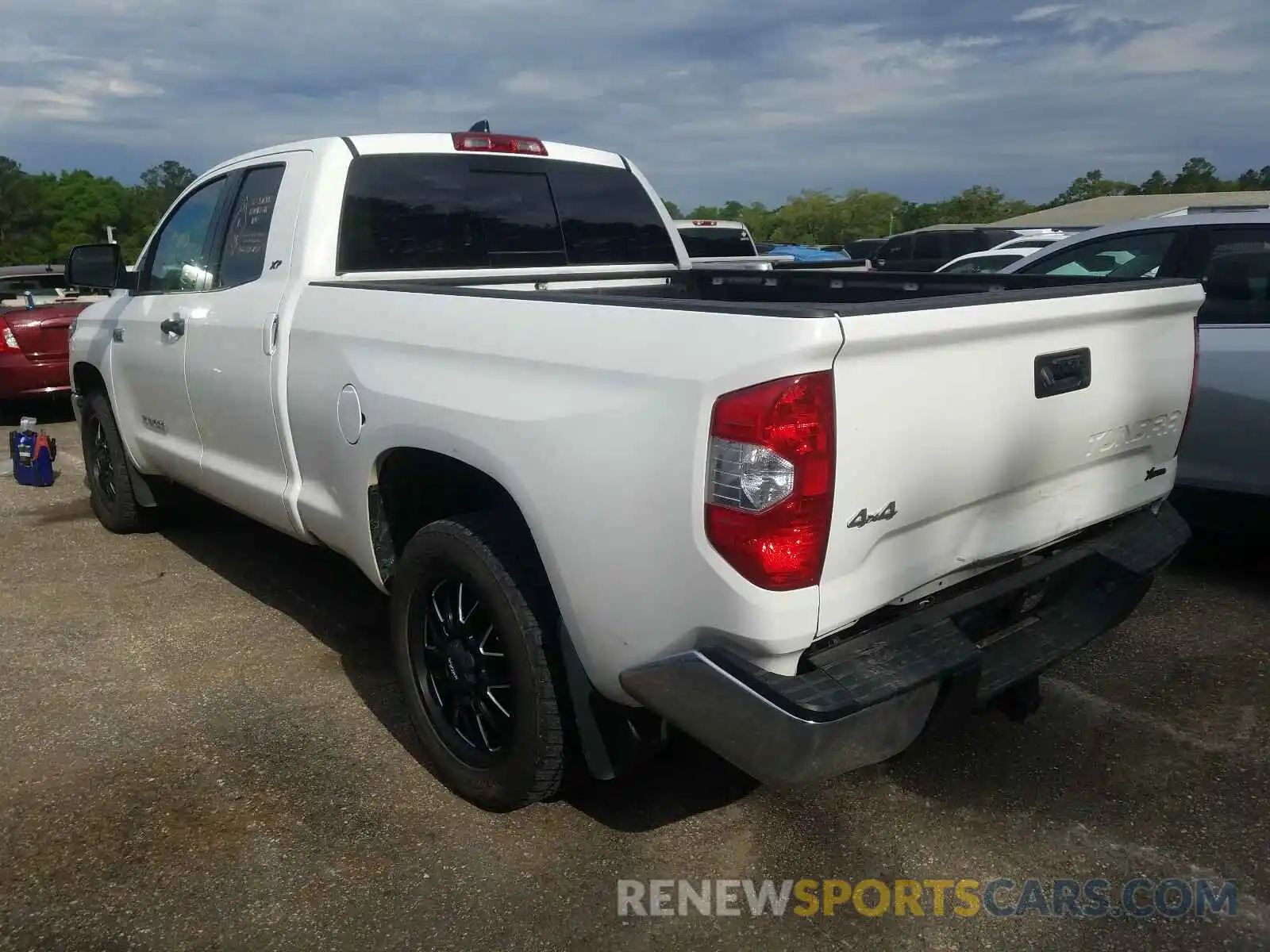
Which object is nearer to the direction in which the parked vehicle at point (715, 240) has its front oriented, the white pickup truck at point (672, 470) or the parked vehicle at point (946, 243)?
the parked vehicle

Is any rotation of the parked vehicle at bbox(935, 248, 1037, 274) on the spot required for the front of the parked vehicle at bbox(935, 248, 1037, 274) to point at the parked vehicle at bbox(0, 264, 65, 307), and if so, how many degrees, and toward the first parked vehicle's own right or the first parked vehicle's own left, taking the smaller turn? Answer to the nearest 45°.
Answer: approximately 45° to the first parked vehicle's own left

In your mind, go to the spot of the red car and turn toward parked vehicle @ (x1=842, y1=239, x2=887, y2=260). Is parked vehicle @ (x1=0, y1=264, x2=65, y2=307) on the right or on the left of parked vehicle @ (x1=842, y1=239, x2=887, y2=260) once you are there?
left

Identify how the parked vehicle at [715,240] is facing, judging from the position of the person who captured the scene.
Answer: facing away from the viewer

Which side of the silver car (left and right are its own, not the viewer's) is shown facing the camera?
left

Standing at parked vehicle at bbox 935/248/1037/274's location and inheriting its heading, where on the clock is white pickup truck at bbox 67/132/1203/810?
The white pickup truck is roughly at 9 o'clock from the parked vehicle.

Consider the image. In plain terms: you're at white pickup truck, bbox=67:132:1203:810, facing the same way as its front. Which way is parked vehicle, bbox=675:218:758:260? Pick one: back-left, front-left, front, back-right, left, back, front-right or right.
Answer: front-right

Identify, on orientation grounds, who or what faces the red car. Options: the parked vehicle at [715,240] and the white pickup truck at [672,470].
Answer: the white pickup truck

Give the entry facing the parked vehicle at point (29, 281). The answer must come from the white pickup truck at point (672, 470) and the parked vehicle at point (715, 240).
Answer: the white pickup truck
